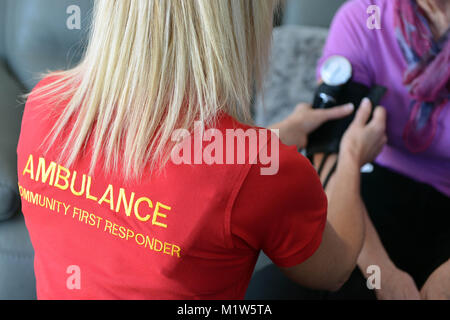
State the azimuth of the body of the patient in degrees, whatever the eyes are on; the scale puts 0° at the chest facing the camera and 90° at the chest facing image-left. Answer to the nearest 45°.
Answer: approximately 0°

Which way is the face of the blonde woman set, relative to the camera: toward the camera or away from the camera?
away from the camera

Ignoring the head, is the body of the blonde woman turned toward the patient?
yes
